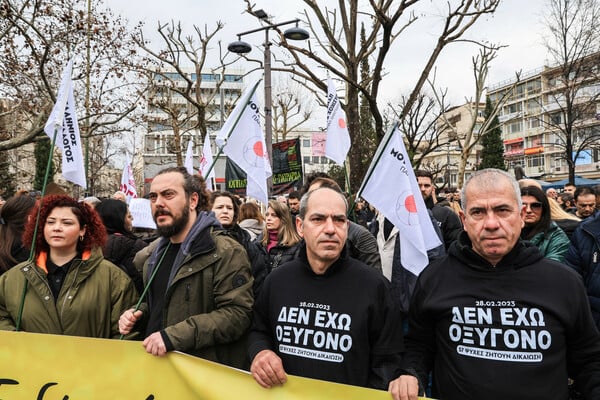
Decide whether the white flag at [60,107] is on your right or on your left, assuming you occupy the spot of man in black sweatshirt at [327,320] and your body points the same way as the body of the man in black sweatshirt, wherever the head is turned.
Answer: on your right

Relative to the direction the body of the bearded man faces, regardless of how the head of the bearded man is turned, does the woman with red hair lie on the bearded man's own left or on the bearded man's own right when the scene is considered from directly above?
on the bearded man's own right

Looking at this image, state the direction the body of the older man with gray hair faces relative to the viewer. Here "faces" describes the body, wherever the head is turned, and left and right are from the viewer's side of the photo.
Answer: facing the viewer

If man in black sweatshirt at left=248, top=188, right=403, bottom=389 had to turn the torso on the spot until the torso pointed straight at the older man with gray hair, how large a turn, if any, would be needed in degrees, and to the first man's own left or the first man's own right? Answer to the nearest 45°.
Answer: approximately 90° to the first man's own left

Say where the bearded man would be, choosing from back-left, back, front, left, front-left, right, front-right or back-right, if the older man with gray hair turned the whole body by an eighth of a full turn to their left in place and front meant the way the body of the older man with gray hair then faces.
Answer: back-right

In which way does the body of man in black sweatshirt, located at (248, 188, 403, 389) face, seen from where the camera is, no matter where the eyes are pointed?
toward the camera

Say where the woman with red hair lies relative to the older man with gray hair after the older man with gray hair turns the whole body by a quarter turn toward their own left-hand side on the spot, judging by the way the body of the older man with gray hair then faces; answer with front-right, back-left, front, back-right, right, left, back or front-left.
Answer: back

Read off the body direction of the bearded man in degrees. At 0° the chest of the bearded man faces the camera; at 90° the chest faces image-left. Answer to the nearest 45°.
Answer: approximately 45°

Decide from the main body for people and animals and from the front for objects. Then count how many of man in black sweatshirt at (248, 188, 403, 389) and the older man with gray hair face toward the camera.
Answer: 2
